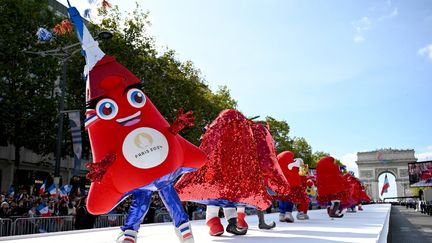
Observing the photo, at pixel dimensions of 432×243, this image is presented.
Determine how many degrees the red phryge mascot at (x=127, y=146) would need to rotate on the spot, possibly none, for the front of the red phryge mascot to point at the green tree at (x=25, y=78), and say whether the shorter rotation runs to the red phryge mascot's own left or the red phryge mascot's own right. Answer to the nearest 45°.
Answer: approximately 180°
